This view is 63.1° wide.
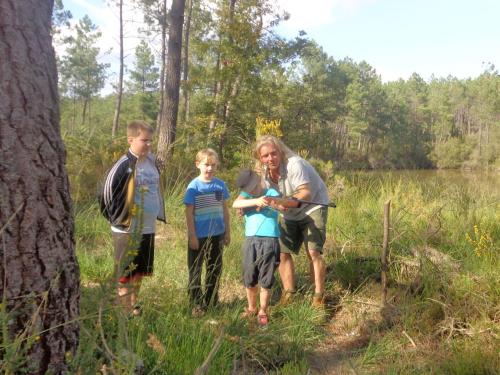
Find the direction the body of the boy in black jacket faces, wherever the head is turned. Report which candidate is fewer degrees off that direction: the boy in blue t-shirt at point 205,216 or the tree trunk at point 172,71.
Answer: the boy in blue t-shirt

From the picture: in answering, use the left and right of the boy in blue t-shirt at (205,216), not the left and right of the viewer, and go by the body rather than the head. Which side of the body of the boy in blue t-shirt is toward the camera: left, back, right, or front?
front

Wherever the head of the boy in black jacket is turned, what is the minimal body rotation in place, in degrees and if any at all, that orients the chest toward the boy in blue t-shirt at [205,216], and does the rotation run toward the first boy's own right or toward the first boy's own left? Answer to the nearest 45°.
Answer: approximately 45° to the first boy's own left

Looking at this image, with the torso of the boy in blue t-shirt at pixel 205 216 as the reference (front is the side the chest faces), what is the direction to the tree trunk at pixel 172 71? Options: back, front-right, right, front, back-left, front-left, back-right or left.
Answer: back

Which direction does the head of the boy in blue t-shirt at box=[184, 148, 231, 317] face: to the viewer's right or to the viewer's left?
to the viewer's right

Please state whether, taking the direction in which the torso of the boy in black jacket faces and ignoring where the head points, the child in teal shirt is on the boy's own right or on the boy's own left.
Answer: on the boy's own left

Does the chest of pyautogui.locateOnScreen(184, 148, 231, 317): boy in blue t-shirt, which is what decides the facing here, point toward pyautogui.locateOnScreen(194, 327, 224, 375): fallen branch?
yes

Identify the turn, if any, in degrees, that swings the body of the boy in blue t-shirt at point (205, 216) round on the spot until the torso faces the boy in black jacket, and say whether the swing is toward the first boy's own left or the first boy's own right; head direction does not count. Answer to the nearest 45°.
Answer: approximately 45° to the first boy's own right

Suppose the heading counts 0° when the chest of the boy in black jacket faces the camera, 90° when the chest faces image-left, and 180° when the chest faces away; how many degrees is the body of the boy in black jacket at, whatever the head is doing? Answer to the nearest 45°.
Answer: approximately 315°

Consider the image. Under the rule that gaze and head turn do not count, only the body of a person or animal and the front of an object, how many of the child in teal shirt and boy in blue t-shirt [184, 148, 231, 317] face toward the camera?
2

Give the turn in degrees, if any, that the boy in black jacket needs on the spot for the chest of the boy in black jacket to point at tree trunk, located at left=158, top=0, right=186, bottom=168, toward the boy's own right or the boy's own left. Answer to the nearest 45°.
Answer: approximately 135° to the boy's own left

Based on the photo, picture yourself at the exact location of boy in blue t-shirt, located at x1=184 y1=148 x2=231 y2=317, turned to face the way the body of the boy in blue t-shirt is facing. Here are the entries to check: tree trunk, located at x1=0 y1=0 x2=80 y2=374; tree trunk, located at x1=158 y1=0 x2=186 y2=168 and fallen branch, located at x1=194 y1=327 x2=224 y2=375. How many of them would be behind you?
1
